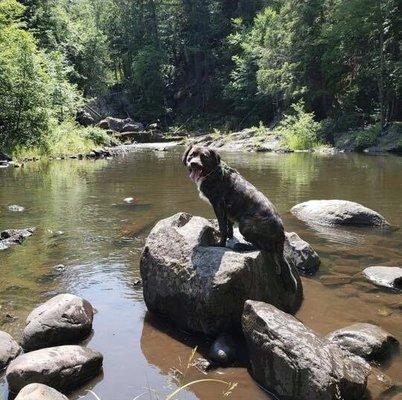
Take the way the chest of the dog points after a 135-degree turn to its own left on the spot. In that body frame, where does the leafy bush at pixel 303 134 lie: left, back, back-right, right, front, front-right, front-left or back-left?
back-left

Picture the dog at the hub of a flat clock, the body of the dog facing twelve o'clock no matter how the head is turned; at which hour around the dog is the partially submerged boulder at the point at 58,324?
The partially submerged boulder is roughly at 11 o'clock from the dog.

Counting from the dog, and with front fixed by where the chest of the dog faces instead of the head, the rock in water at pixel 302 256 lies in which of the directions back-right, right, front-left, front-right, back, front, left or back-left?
back-right

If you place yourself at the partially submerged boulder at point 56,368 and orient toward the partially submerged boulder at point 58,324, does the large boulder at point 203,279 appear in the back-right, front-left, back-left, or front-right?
front-right

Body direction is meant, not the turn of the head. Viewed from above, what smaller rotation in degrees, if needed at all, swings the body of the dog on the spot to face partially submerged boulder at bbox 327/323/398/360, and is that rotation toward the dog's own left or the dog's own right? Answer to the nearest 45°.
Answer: approximately 135° to the dog's own left

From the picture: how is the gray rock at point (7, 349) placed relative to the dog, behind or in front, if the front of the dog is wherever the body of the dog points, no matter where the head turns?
in front

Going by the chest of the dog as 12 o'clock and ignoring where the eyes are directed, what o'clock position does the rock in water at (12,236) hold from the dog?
The rock in water is roughly at 1 o'clock from the dog.

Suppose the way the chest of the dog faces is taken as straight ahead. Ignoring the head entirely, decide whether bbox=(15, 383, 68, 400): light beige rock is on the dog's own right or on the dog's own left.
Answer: on the dog's own left

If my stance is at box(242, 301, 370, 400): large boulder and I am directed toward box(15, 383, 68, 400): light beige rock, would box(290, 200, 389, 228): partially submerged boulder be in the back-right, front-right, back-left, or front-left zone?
back-right

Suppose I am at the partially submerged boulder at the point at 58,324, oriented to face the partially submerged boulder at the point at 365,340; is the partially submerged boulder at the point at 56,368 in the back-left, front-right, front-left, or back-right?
front-right

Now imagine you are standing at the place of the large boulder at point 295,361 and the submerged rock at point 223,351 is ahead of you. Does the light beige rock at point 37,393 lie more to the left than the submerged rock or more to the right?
left

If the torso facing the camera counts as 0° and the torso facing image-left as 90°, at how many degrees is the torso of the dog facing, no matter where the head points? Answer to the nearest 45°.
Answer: approximately 90°
